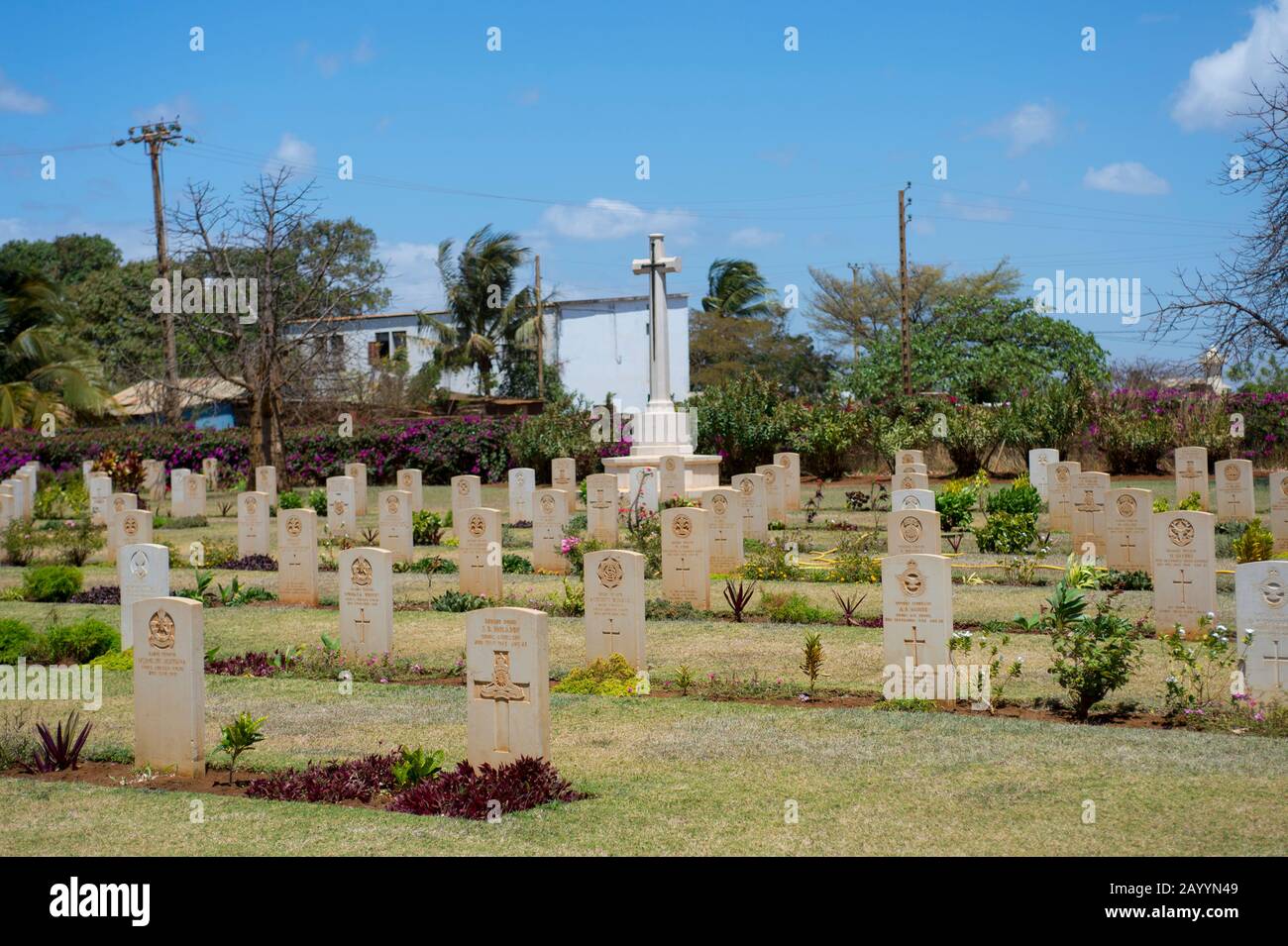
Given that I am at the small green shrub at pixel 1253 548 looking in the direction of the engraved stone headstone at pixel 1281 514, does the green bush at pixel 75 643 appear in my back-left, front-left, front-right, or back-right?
back-left

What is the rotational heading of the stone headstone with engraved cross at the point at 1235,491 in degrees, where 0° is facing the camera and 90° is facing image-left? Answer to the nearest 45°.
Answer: approximately 0°

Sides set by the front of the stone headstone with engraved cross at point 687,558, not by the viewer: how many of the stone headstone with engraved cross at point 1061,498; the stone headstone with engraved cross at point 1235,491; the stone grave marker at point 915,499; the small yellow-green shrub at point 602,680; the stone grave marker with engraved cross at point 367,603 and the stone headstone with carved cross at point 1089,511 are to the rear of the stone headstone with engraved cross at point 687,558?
4

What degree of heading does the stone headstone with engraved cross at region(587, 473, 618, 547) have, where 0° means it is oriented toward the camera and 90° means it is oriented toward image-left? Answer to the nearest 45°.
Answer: approximately 0°

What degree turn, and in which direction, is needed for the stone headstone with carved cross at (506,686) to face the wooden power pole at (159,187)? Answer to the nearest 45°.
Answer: approximately 135° to its right

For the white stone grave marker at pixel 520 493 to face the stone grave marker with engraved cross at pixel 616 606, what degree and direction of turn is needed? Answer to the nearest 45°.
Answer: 0° — it already faces it
